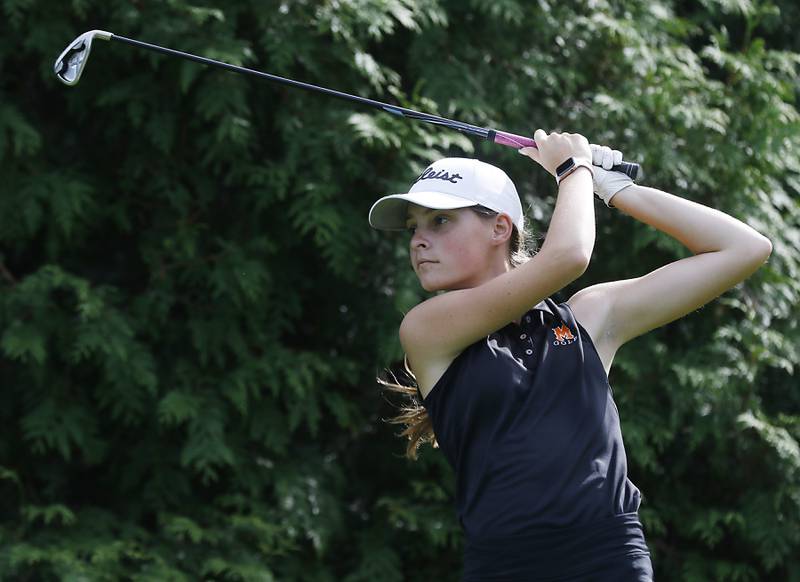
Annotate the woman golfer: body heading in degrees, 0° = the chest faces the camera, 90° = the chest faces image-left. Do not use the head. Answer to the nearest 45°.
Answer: approximately 0°
